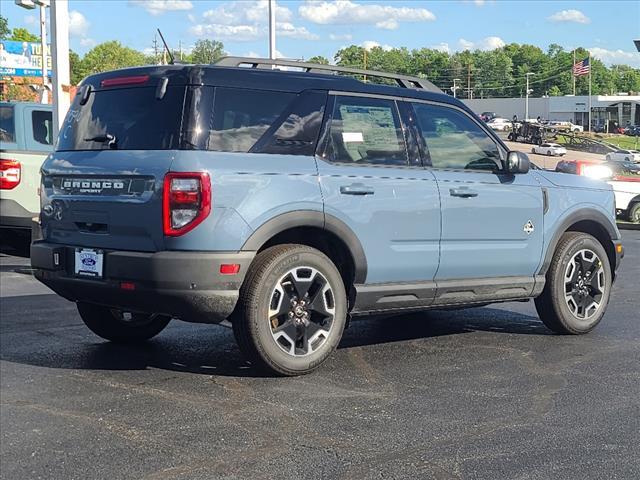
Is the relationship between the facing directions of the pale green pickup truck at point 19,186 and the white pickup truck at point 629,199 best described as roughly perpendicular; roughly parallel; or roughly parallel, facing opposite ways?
roughly perpendicular

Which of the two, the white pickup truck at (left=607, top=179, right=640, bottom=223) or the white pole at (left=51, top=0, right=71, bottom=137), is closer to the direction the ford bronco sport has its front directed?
the white pickup truck

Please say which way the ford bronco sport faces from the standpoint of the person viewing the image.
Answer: facing away from the viewer and to the right of the viewer

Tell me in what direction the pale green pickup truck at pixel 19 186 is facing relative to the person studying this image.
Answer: facing away from the viewer and to the right of the viewer

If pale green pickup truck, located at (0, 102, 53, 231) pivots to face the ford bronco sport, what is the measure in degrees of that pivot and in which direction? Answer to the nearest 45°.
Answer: approximately 135° to its right
